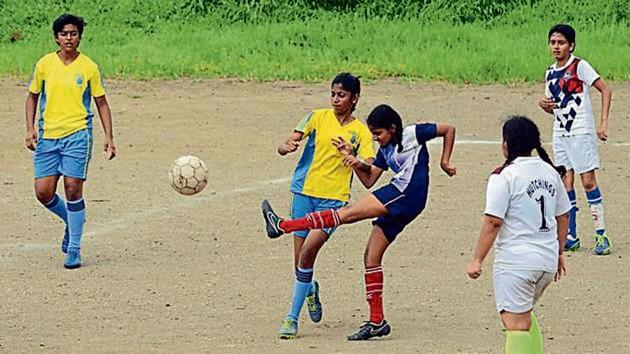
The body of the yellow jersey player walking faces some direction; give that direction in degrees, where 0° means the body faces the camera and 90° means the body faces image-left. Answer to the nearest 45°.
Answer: approximately 0°

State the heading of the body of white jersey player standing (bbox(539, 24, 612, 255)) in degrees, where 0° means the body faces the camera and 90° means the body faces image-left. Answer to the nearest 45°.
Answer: approximately 45°

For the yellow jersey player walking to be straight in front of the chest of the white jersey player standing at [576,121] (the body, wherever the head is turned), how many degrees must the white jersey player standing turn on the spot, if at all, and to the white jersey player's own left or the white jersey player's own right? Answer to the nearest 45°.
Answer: approximately 45° to the white jersey player's own right

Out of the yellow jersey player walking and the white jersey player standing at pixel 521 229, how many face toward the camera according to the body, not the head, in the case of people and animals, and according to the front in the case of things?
1

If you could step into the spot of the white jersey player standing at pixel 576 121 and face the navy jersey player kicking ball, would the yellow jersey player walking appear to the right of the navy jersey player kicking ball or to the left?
right

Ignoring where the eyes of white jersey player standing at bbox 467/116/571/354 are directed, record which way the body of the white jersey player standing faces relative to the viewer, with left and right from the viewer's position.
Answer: facing away from the viewer and to the left of the viewer

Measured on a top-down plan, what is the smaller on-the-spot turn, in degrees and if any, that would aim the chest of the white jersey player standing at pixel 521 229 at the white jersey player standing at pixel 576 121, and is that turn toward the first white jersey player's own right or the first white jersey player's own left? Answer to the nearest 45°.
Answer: approximately 45° to the first white jersey player's own right

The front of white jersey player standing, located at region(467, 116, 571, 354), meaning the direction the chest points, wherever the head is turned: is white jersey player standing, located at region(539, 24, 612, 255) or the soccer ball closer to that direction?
the soccer ball

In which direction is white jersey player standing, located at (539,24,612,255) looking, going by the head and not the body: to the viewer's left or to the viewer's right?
to the viewer's left

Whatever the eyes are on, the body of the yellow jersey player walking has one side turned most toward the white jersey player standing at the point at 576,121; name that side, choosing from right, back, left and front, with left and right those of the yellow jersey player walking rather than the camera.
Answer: left
